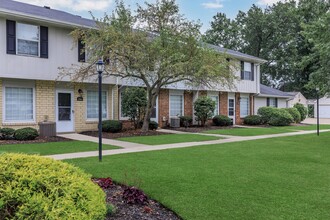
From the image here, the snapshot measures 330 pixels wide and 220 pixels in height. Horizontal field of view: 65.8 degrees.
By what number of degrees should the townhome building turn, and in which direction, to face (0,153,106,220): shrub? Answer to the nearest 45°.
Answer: approximately 45° to its right

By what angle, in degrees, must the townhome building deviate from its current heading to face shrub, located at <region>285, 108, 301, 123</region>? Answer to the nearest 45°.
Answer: approximately 90° to its left

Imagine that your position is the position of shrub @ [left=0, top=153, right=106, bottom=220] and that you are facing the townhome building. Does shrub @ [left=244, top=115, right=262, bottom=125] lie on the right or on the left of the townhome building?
right

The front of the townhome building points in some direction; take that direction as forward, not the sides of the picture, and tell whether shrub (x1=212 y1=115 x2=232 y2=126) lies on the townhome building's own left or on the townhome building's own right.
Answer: on the townhome building's own left

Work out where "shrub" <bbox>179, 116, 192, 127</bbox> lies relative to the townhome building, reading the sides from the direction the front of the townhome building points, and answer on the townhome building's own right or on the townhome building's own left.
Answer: on the townhome building's own left

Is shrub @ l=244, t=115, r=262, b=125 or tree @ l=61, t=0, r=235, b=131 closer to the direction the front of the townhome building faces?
the tree
